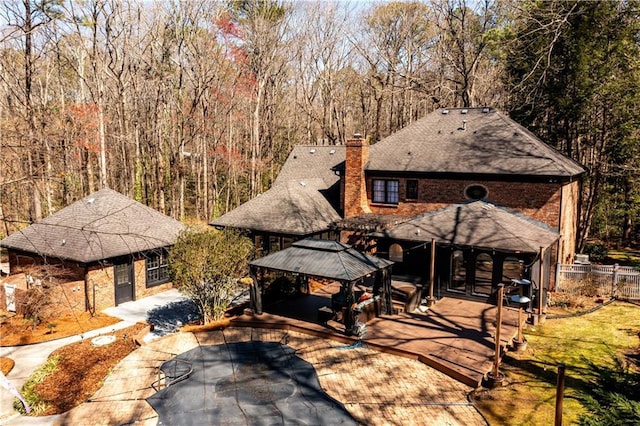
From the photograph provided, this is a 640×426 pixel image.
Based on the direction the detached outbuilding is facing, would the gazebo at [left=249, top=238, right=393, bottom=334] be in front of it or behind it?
in front

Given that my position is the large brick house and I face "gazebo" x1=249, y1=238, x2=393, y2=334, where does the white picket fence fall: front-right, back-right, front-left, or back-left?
back-left

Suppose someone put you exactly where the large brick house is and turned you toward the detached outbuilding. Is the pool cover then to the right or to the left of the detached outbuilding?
left

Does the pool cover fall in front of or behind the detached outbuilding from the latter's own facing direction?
in front
